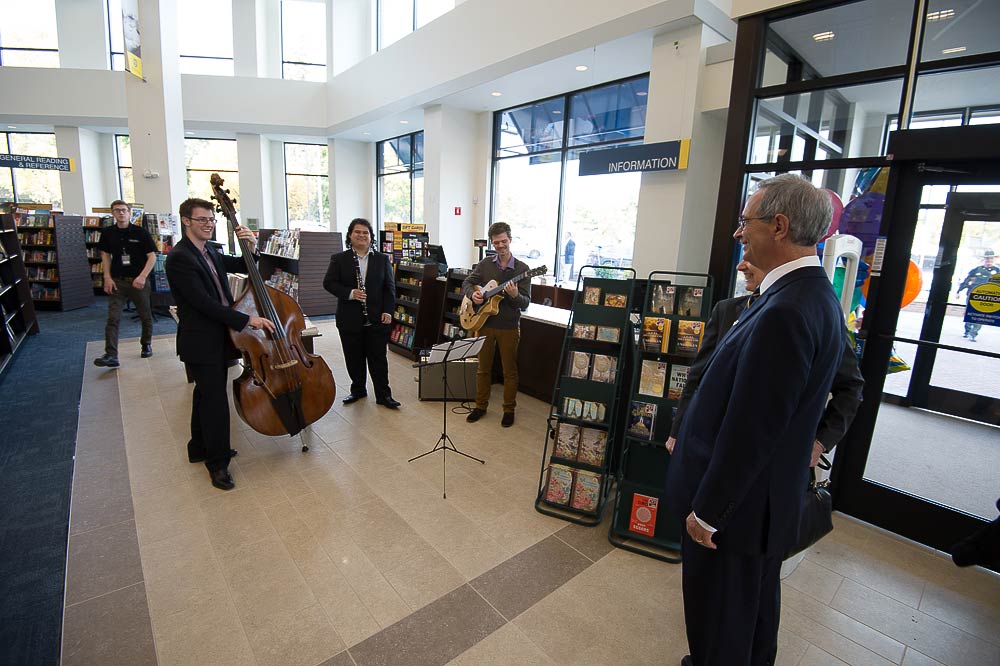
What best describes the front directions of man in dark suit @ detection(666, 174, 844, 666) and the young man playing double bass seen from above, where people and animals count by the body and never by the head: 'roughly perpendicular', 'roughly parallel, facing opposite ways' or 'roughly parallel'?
roughly parallel, facing opposite ways

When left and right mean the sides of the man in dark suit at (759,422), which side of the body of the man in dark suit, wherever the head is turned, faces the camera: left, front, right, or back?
left

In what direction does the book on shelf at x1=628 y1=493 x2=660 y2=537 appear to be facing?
toward the camera

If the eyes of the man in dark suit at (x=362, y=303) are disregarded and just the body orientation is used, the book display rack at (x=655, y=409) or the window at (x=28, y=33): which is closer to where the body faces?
the book display rack

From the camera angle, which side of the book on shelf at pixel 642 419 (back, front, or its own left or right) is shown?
front

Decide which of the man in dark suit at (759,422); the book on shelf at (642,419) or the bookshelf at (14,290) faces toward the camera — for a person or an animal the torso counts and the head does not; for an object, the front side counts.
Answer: the book on shelf

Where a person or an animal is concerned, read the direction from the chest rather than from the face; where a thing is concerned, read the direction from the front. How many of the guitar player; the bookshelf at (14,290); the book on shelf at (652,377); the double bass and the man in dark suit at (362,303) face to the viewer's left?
0

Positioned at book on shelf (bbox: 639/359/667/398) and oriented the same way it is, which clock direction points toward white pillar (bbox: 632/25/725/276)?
The white pillar is roughly at 6 o'clock from the book on shelf.

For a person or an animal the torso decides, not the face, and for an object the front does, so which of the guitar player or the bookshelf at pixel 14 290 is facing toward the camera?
the guitar player

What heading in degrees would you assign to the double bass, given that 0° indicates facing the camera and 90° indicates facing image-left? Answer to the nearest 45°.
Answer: approximately 315°
